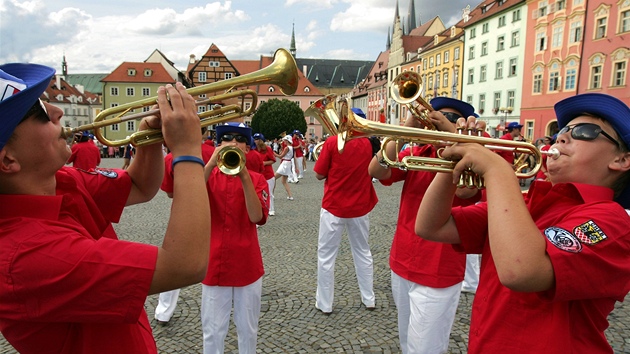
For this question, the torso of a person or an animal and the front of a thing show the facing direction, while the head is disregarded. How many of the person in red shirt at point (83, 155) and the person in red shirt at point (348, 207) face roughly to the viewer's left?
0

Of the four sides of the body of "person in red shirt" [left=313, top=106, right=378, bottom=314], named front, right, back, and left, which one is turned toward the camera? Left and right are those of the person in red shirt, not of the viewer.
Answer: back

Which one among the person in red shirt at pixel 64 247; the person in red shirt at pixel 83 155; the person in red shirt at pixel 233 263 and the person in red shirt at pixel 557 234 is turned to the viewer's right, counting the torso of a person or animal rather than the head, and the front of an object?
the person in red shirt at pixel 64 247

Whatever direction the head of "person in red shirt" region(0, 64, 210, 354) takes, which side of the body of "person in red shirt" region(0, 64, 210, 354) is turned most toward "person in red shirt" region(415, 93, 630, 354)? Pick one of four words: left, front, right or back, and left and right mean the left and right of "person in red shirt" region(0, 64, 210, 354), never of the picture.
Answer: front

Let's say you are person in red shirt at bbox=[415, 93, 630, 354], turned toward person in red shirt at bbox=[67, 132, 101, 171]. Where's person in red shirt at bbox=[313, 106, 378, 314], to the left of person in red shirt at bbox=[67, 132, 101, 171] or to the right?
right

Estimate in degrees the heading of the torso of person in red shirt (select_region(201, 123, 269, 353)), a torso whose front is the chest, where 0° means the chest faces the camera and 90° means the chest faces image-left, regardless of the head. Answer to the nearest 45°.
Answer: approximately 0°

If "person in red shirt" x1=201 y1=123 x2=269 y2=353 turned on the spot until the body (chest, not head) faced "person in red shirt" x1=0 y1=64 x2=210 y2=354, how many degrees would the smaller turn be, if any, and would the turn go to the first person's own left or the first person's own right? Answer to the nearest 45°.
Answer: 0° — they already face them

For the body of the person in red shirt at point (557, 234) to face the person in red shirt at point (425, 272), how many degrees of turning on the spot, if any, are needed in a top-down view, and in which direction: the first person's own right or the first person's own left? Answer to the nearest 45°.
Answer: approximately 45° to the first person's own right

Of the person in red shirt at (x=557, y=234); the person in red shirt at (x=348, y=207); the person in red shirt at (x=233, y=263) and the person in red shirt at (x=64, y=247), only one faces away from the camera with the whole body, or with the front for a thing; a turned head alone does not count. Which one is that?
the person in red shirt at (x=348, y=207)

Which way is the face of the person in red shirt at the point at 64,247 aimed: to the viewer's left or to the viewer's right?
to the viewer's right
